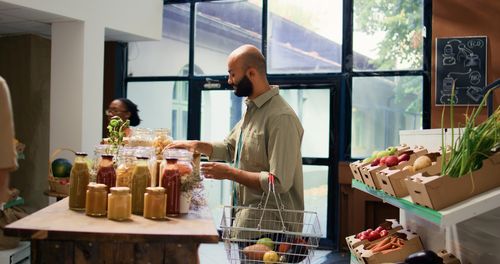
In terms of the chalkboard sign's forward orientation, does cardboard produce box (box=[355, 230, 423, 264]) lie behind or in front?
in front

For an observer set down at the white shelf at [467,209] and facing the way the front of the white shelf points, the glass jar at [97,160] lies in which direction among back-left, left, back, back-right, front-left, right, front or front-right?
front-right

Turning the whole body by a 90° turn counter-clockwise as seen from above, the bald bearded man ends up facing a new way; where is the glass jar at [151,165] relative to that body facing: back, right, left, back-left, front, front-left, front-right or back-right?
front-right

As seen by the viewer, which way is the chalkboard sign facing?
toward the camera

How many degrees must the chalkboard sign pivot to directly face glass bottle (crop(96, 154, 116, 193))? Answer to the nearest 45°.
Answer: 0° — it already faces it

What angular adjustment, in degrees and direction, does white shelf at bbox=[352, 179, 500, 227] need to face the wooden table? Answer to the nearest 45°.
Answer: approximately 45° to its right

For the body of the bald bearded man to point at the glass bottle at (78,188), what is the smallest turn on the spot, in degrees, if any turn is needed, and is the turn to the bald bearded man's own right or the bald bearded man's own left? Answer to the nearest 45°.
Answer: approximately 45° to the bald bearded man's own left

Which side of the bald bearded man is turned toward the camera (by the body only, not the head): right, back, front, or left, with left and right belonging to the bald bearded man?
left

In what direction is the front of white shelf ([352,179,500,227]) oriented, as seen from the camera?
facing the viewer and to the left of the viewer

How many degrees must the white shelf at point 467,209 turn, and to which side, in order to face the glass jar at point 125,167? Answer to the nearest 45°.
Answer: approximately 45° to its right

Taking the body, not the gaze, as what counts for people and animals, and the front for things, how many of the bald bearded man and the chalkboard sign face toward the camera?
1

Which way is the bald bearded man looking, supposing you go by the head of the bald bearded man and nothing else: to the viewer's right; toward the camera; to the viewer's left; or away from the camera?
to the viewer's left
